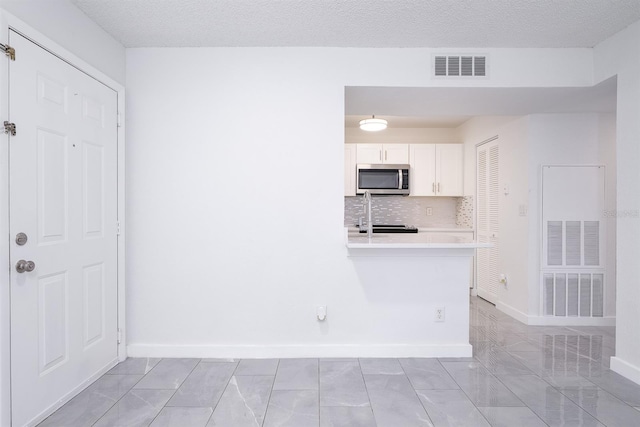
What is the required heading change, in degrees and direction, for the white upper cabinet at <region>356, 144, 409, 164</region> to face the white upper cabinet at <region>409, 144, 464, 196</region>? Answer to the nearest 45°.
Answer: approximately 90° to its left

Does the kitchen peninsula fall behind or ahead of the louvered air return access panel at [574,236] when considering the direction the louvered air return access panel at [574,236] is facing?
ahead

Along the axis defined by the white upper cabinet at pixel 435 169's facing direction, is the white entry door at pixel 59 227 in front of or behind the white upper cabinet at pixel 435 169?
in front

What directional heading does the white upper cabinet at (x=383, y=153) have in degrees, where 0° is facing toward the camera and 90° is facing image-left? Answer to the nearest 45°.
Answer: approximately 0°

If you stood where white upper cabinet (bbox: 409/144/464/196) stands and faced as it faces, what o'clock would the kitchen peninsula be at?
The kitchen peninsula is roughly at 12 o'clock from the white upper cabinet.

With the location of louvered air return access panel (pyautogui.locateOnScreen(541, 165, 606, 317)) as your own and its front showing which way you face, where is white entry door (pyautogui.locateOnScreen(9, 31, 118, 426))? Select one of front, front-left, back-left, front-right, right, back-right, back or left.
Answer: front-right

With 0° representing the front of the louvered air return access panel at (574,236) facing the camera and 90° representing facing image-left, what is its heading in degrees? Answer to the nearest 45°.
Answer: approximately 0°
